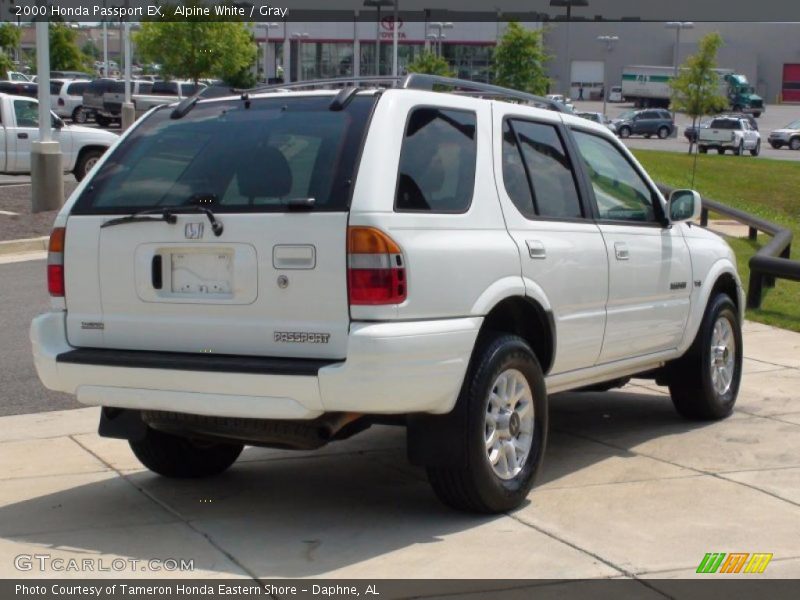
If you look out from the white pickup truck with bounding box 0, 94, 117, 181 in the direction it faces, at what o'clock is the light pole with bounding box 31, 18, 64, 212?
The light pole is roughly at 3 o'clock from the white pickup truck.

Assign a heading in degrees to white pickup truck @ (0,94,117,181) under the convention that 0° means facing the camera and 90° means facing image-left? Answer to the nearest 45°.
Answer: approximately 270°

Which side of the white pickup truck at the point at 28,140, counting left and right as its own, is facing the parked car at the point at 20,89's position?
left

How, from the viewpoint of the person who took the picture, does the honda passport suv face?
facing away from the viewer and to the right of the viewer

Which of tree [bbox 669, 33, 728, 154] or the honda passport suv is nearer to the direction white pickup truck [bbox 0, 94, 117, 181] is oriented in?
the tree

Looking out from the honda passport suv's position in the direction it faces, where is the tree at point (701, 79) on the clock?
The tree is roughly at 11 o'clock from the honda passport suv.

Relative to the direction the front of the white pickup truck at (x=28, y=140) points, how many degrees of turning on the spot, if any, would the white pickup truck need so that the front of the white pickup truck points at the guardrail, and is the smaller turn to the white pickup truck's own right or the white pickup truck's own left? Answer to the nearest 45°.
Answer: approximately 45° to the white pickup truck's own right

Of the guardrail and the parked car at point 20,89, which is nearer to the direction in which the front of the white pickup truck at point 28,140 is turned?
the guardrail

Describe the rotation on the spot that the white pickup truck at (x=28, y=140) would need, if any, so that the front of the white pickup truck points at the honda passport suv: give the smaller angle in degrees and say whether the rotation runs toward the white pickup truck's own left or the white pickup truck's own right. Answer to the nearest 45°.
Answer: approximately 90° to the white pickup truck's own right

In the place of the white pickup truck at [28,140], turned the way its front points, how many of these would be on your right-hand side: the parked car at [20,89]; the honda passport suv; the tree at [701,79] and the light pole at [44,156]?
2

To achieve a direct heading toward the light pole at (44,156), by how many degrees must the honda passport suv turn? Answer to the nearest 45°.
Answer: approximately 45° to its left
